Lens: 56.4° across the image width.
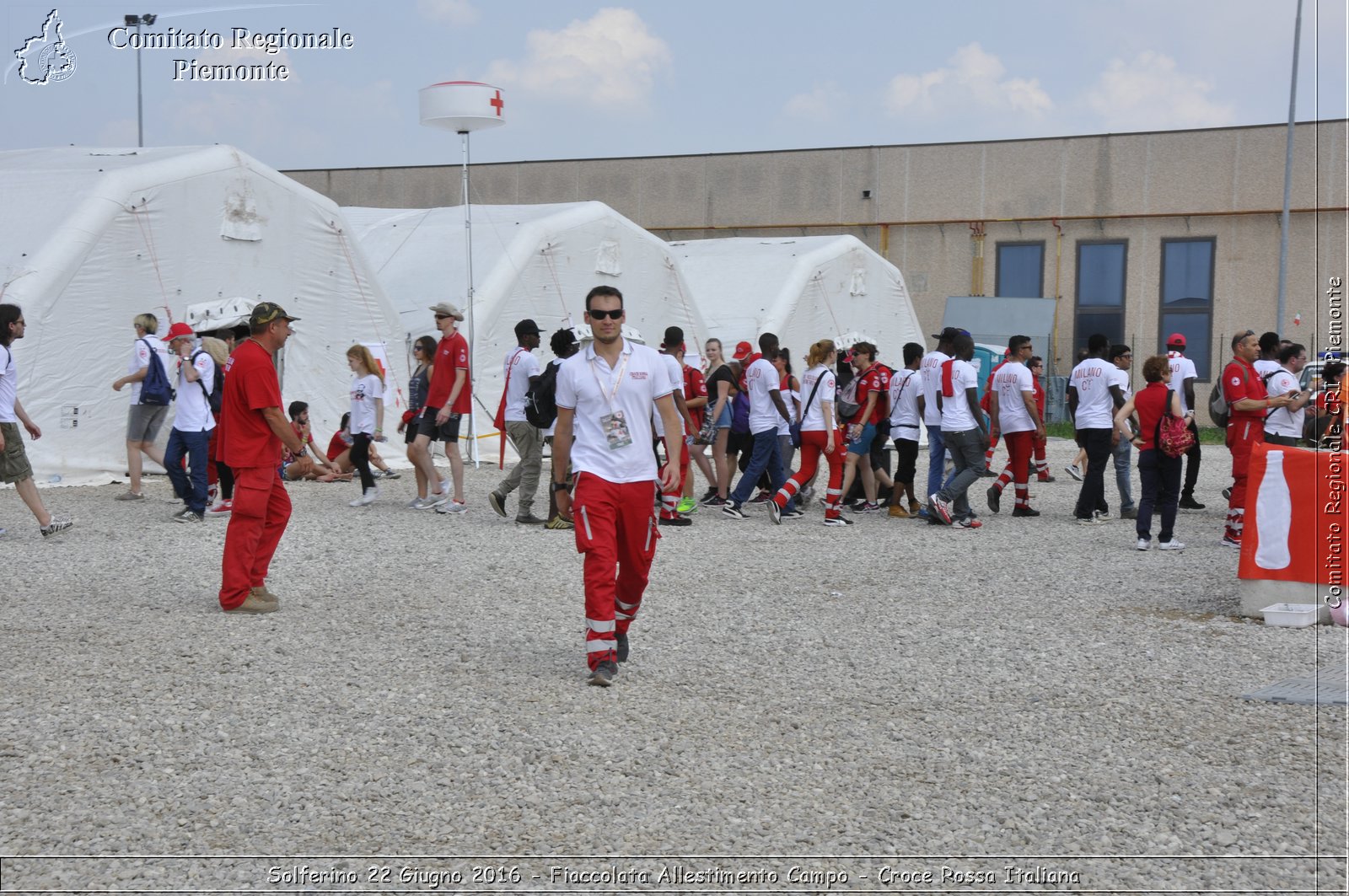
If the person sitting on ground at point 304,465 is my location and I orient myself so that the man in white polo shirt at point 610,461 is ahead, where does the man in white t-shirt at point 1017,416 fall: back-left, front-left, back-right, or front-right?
front-left

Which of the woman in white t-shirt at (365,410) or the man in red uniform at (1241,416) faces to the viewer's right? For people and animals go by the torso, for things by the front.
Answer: the man in red uniform

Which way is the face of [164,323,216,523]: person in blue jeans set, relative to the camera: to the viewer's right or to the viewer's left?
to the viewer's left

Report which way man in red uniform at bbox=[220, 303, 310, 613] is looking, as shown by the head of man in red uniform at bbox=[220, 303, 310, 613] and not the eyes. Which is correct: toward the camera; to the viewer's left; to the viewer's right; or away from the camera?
to the viewer's right

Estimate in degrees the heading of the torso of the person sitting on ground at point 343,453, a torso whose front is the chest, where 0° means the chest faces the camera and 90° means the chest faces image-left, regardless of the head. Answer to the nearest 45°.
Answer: approximately 270°

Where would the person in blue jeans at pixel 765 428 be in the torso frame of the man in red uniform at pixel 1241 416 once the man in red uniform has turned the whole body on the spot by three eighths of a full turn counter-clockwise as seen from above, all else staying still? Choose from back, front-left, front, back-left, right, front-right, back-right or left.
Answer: front-left

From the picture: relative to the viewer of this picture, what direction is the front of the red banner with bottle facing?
facing the viewer

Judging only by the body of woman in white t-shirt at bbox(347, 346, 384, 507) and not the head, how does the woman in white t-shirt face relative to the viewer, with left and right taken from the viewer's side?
facing the viewer and to the left of the viewer

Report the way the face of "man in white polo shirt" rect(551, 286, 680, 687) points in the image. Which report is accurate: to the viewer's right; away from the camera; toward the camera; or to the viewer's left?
toward the camera

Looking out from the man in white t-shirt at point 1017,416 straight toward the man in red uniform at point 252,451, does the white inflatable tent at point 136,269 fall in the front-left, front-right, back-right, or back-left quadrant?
front-right

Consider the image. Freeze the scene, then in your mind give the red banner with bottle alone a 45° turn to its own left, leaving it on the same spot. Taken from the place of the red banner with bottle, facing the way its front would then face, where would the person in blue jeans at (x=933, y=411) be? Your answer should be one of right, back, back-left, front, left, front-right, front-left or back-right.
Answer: back

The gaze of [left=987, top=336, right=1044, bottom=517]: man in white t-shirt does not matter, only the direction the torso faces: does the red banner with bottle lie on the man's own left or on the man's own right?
on the man's own right

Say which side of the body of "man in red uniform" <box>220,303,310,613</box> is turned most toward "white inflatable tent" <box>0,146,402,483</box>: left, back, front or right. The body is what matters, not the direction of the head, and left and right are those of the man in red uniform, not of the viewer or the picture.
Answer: left
